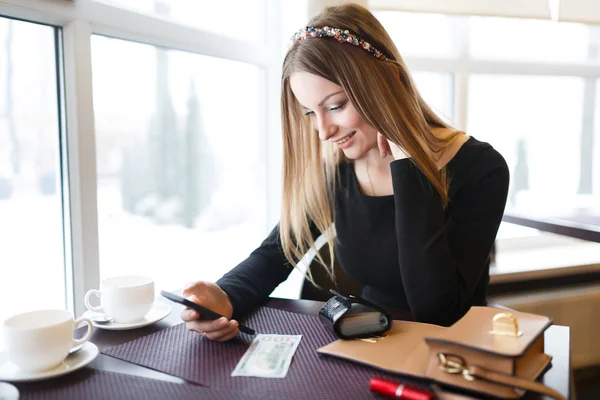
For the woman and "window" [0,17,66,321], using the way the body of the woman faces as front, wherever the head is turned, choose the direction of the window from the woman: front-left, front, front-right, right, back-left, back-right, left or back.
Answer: front-right

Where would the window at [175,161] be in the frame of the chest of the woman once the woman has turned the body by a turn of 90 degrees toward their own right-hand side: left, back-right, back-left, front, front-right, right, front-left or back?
front

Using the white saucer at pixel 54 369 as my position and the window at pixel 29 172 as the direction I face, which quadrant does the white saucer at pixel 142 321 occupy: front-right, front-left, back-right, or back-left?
front-right

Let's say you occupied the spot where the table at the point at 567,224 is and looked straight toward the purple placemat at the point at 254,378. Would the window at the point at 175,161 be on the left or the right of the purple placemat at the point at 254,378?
right

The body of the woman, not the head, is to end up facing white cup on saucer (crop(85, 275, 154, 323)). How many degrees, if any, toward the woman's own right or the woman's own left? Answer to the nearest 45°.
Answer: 0° — they already face it

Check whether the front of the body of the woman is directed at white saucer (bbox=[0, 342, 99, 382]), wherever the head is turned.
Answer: yes

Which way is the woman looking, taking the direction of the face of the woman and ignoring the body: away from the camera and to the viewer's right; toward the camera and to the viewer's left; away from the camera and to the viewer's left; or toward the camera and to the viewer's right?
toward the camera and to the viewer's left

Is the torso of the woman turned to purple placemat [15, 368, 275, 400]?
yes

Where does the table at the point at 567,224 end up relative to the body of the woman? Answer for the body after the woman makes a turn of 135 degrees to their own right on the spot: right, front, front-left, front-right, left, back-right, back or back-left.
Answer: front-right
